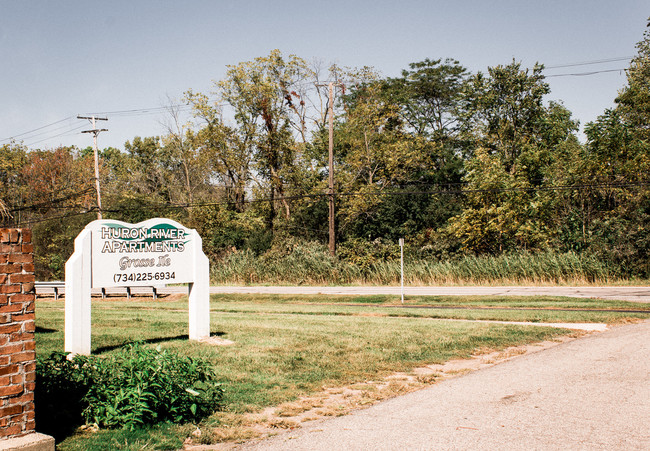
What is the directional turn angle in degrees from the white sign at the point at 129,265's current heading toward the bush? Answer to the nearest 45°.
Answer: approximately 45° to its right

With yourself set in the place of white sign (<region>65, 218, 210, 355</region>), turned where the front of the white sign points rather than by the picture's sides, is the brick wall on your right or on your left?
on your right

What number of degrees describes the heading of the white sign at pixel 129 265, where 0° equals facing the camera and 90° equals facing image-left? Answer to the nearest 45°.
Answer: approximately 315°

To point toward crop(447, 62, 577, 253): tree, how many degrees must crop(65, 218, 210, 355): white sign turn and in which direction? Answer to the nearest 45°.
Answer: approximately 90° to its left

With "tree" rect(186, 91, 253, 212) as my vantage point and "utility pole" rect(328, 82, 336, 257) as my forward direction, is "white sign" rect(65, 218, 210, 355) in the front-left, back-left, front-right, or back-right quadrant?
front-right

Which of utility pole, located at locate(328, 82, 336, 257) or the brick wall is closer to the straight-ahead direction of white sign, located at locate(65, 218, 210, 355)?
the brick wall

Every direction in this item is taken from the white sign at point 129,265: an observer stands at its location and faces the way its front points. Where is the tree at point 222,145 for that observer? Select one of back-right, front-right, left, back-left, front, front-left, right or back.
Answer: back-left

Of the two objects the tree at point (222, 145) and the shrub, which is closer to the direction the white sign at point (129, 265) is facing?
the shrub

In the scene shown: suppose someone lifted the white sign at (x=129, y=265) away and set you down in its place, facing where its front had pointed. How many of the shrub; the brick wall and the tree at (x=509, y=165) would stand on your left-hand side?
1

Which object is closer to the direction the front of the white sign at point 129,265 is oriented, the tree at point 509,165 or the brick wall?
the brick wall

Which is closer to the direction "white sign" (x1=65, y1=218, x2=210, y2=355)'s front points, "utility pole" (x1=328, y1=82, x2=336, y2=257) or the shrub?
the shrub

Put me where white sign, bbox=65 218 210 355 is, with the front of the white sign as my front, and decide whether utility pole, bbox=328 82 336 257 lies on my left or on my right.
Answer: on my left

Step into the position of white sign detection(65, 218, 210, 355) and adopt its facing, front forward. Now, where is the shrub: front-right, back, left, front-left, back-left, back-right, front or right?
front-right
